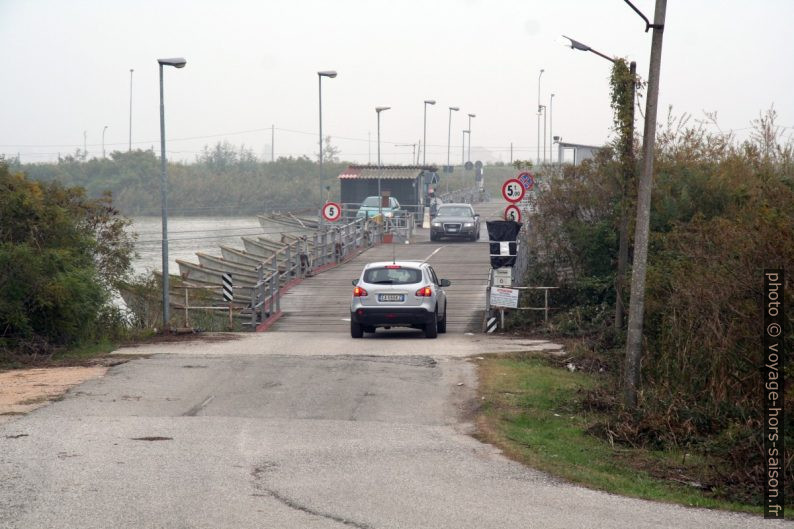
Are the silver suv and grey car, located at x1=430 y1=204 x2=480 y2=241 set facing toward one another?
yes

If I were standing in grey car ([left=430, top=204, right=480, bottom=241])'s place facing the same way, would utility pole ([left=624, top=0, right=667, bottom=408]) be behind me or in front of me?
in front

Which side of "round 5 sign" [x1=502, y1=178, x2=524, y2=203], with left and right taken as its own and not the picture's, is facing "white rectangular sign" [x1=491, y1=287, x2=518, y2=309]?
front

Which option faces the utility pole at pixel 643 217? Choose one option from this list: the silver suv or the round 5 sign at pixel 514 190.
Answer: the round 5 sign

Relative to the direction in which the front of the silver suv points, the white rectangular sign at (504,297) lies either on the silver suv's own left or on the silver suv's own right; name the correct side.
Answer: on the silver suv's own right

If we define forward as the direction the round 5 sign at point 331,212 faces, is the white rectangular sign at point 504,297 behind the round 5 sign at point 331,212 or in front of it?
in front

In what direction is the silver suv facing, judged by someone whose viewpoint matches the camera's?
facing away from the viewer

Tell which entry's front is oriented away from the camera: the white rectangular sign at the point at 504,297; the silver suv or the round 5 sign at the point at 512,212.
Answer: the silver suv

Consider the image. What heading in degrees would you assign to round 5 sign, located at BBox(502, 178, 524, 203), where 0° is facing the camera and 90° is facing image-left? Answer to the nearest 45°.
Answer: approximately 0°
